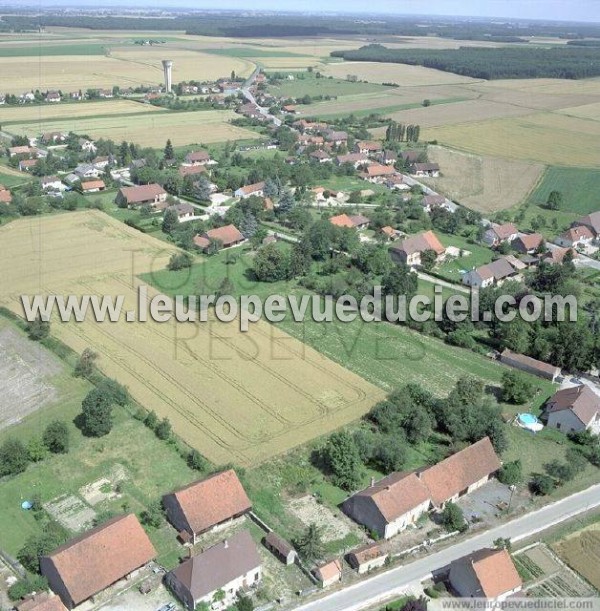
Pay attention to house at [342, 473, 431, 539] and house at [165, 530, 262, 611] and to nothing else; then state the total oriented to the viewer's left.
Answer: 0

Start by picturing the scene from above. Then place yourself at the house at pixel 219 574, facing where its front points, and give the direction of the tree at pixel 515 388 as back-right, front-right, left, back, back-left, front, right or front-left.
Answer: left

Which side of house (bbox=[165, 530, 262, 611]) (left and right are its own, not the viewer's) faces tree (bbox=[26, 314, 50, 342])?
back

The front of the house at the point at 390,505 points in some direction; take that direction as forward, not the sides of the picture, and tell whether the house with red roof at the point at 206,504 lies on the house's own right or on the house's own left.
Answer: on the house's own right

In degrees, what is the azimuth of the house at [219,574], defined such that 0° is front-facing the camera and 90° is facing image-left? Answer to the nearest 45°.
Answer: approximately 315°

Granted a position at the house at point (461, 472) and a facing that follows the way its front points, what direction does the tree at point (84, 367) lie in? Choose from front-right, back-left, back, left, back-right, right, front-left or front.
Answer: back-right

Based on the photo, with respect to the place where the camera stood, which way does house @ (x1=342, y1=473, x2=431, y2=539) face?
facing the viewer and to the right of the viewer

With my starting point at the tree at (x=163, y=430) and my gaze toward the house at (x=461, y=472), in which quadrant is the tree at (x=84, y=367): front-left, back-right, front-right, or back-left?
back-left

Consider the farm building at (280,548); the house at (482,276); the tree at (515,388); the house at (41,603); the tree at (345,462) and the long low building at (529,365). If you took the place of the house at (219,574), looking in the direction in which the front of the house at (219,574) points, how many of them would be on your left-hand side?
5

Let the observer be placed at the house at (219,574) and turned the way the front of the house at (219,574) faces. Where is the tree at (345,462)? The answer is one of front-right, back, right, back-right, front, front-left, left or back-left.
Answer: left

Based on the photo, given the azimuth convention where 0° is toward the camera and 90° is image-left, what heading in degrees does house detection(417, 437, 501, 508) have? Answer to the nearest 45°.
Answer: approximately 315°

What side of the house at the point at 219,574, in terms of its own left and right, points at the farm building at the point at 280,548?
left

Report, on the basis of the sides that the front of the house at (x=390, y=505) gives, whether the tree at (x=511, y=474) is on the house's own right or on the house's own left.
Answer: on the house's own left
